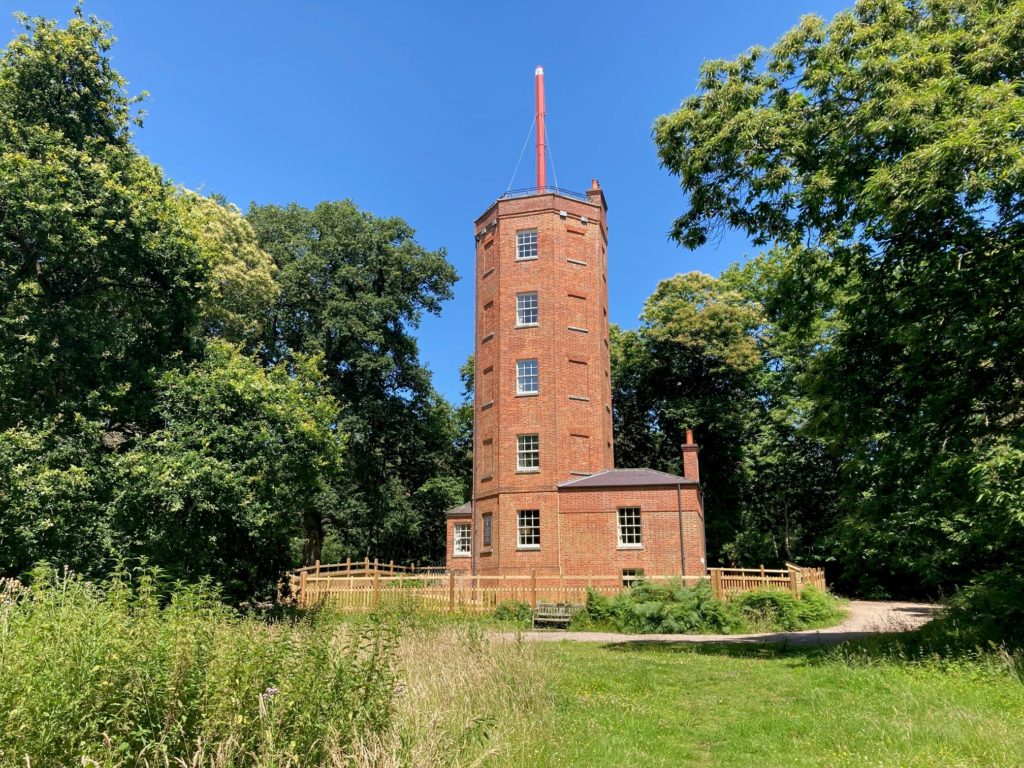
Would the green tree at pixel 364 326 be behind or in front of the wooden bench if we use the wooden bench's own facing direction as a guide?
behind

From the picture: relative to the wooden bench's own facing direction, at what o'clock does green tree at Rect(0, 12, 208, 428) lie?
The green tree is roughly at 2 o'clock from the wooden bench.

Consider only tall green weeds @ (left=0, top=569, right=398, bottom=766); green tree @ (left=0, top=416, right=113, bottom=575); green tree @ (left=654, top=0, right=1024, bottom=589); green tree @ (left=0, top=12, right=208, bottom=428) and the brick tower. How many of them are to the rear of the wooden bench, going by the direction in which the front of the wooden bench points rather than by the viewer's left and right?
1

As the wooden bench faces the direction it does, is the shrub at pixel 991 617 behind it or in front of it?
in front

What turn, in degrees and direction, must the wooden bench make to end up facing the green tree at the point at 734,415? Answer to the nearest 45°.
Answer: approximately 135° to its left

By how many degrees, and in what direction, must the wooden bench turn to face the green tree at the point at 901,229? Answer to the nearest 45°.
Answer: approximately 45° to its left

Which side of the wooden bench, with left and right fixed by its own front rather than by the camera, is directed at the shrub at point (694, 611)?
left

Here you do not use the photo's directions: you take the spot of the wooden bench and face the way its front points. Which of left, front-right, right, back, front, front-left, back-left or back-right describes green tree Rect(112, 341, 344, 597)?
front-right

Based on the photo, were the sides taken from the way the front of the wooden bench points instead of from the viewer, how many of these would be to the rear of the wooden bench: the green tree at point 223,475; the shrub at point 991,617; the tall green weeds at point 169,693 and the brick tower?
1

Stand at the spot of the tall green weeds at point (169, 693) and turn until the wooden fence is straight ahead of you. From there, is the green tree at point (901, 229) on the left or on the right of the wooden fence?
right

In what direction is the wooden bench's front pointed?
toward the camera

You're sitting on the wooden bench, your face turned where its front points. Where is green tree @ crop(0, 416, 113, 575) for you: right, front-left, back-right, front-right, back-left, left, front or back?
front-right

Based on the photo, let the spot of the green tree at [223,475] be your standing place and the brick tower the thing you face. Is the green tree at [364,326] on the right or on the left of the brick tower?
left
